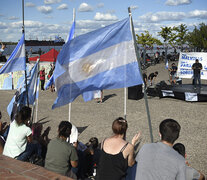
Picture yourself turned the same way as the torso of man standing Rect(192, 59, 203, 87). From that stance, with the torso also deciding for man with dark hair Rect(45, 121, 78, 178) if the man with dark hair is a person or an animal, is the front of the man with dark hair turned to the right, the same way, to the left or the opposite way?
the opposite way

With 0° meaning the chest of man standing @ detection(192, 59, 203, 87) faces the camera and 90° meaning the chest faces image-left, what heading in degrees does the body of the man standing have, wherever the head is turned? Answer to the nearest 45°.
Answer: approximately 0°

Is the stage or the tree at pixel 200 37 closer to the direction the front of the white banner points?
the stage

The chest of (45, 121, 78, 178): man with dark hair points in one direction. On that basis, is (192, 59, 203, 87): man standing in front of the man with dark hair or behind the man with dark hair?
in front

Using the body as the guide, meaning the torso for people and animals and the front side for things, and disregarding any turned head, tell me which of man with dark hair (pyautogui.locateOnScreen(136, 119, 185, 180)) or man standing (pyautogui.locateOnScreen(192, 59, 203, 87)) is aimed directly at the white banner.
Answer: the man with dark hair

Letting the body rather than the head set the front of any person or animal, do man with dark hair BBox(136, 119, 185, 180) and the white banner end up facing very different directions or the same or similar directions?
very different directions

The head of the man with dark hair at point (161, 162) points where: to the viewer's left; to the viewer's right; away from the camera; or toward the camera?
away from the camera

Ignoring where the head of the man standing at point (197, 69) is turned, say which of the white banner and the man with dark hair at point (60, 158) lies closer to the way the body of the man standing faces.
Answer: the man with dark hair

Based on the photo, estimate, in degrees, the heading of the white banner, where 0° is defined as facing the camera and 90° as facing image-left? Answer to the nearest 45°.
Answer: approximately 0°

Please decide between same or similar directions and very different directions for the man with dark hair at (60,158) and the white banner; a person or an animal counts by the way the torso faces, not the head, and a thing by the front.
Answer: very different directions

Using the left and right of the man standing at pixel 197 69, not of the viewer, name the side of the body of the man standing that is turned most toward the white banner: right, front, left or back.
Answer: back
